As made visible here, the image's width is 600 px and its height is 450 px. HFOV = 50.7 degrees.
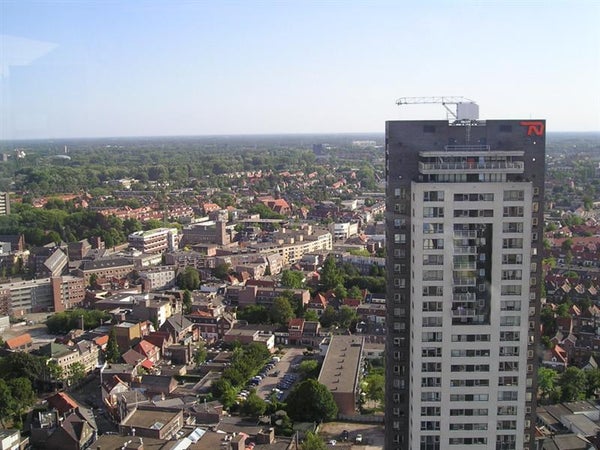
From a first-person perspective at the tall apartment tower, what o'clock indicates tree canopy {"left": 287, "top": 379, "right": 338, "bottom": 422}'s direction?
The tree canopy is roughly at 5 o'clock from the tall apartment tower.

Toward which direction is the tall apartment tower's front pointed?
toward the camera

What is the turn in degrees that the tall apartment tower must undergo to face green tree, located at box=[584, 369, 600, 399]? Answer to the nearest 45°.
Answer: approximately 180°

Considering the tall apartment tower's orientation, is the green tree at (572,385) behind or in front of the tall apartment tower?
behind

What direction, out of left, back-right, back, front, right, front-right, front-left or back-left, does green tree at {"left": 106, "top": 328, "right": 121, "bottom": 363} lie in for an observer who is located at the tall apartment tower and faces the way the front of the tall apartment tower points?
back-right

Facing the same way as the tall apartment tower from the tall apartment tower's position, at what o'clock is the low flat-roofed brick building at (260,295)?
The low flat-roofed brick building is roughly at 5 o'clock from the tall apartment tower.

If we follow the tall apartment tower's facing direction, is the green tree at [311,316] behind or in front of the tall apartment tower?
behind

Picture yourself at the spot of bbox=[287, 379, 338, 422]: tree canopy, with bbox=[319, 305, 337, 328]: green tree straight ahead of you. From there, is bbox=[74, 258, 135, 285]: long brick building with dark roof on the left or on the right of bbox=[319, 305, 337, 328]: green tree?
left

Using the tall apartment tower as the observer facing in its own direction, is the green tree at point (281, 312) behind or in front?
behind

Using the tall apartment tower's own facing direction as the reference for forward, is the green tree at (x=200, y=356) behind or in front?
behind

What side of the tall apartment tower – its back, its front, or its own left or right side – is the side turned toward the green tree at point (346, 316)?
back

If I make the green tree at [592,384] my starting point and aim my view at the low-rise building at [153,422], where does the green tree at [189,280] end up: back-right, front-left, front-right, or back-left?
front-right
